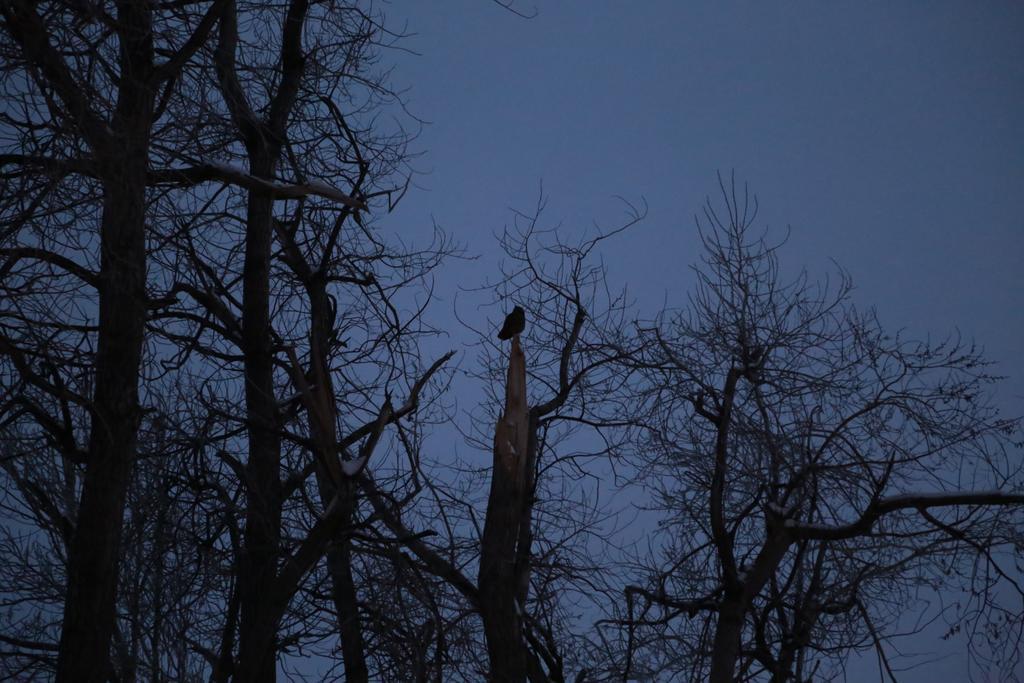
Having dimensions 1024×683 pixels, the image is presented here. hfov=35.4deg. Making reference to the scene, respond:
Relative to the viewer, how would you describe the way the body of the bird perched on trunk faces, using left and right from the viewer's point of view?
facing to the right of the viewer

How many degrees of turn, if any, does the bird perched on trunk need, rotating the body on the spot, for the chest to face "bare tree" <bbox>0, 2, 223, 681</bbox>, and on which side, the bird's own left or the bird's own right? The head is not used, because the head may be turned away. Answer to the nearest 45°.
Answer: approximately 135° to the bird's own right
